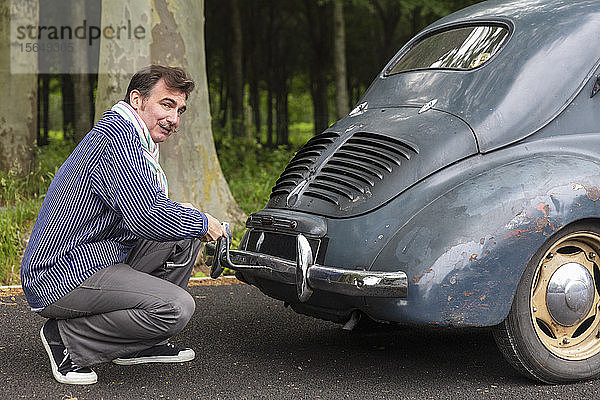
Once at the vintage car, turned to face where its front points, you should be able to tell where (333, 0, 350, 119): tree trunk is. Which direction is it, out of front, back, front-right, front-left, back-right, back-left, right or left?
front-left

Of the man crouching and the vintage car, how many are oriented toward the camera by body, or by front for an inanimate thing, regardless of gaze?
0

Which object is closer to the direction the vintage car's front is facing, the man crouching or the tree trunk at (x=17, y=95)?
the tree trunk

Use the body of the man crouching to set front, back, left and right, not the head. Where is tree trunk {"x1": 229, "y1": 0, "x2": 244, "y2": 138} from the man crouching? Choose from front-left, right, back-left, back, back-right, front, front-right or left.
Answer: left

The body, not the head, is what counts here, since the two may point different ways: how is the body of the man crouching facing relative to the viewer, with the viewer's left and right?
facing to the right of the viewer

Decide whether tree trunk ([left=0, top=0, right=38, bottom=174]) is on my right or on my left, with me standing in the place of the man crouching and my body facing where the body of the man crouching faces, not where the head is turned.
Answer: on my left

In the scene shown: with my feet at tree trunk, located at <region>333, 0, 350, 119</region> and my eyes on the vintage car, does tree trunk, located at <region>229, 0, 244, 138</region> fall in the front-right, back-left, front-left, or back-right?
back-right

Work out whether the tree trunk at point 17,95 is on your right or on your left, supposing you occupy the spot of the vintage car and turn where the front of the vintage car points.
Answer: on your left

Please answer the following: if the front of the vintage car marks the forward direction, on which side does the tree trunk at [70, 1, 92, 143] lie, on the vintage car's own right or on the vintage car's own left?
on the vintage car's own left

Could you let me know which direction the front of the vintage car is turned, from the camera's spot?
facing away from the viewer and to the right of the viewer

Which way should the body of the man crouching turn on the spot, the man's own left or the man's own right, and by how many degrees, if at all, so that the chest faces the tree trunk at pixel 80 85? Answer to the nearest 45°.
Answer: approximately 90° to the man's own left

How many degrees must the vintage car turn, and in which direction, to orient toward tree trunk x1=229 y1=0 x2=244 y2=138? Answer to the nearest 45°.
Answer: approximately 45° to its left
